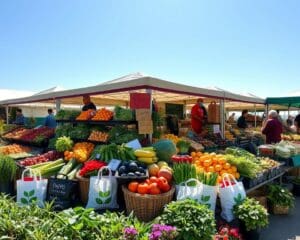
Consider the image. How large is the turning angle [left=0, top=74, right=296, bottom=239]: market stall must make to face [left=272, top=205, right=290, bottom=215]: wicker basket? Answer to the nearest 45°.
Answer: approximately 90° to its left

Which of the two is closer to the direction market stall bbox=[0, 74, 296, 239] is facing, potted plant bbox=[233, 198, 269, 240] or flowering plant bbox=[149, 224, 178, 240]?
the flowering plant

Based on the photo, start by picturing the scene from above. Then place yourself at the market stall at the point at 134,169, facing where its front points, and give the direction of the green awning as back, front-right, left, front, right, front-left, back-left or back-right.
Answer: back-left

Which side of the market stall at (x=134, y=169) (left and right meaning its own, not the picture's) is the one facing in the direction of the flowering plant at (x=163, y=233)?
front

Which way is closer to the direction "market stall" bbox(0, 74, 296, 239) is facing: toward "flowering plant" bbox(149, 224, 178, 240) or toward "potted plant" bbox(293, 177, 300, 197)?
the flowering plant

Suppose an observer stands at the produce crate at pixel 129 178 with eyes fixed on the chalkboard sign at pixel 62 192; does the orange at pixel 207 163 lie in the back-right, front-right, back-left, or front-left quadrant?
back-right

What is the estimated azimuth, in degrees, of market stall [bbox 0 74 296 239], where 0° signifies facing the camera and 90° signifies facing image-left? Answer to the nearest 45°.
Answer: approximately 0°

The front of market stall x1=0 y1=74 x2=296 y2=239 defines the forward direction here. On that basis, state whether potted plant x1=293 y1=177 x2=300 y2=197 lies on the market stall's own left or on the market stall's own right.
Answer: on the market stall's own left

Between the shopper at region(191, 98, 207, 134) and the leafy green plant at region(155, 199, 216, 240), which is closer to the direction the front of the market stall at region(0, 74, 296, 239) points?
the leafy green plant

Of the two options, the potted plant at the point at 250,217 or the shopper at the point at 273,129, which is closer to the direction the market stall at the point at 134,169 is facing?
the potted plant

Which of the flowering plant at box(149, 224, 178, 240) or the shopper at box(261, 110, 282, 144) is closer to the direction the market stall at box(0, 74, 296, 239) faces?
the flowering plant
